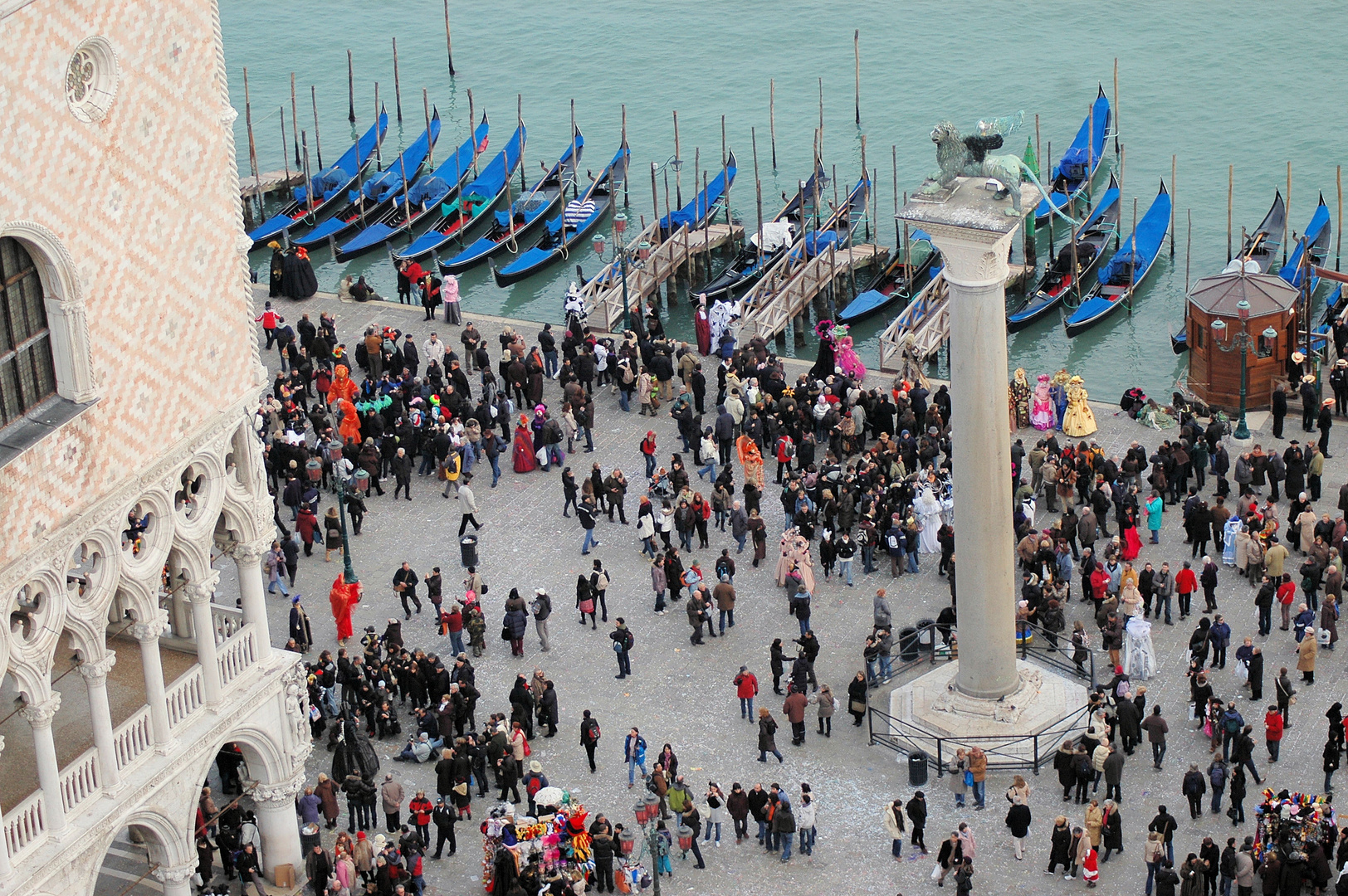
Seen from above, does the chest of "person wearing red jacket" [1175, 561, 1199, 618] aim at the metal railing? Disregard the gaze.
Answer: no

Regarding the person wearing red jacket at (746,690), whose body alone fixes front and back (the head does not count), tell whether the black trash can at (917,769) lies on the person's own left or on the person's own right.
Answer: on the person's own left

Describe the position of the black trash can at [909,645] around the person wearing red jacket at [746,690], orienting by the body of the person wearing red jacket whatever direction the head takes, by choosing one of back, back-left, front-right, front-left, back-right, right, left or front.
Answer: back-left

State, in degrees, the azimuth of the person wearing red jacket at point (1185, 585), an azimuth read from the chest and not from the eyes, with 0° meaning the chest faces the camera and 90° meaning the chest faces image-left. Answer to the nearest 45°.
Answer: approximately 180°

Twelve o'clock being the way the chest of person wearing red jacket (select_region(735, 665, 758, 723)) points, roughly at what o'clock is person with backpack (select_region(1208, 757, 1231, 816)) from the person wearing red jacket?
The person with backpack is roughly at 10 o'clock from the person wearing red jacket.

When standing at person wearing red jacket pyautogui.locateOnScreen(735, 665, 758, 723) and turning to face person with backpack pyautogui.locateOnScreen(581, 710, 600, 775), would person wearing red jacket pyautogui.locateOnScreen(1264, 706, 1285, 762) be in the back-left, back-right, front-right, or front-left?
back-left

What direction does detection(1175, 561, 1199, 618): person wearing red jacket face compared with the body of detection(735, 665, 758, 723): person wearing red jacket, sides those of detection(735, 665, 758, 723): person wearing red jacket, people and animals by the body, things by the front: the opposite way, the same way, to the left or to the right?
the opposite way

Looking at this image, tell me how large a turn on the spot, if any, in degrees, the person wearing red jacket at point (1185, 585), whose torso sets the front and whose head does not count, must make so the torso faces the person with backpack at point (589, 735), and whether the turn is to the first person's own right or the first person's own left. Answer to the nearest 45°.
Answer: approximately 135° to the first person's own left

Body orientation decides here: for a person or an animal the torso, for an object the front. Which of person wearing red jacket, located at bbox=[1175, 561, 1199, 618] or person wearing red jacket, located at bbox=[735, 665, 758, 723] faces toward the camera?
person wearing red jacket, located at bbox=[735, 665, 758, 723]

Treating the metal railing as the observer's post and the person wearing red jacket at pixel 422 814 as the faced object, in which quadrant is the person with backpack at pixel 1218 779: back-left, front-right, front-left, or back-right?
back-left

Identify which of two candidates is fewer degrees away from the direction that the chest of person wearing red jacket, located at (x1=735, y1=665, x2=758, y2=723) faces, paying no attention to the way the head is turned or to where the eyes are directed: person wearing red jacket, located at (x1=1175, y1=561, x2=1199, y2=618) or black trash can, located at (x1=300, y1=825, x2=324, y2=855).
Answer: the black trash can

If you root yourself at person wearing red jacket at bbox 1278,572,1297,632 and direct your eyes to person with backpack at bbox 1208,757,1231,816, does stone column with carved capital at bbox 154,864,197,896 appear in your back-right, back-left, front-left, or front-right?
front-right

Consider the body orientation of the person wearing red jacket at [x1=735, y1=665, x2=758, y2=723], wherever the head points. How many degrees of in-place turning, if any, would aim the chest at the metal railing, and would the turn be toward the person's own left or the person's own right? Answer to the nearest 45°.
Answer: approximately 90° to the person's own left

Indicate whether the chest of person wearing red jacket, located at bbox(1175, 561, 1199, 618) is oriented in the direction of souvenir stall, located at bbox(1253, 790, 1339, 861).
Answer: no

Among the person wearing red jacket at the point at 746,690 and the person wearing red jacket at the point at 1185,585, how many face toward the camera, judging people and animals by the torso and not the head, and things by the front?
1

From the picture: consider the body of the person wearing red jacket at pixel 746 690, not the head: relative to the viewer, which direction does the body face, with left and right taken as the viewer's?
facing the viewer
